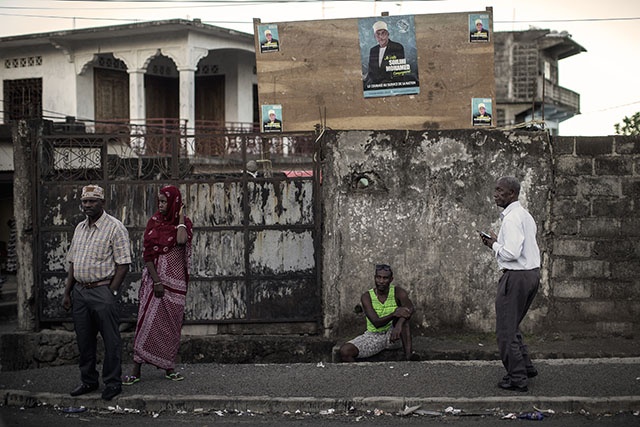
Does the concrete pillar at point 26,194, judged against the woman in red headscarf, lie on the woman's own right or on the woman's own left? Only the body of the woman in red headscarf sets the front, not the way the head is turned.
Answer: on the woman's own right

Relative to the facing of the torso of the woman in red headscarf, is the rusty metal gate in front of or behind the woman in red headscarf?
behind

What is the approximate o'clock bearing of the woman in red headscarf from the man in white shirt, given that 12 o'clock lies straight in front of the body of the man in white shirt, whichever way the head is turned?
The woman in red headscarf is roughly at 12 o'clock from the man in white shirt.

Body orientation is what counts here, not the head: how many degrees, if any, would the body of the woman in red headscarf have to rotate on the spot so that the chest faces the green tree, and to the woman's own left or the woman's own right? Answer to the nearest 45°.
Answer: approximately 180°

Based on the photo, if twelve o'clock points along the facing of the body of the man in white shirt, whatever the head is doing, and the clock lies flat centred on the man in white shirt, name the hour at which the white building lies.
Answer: The white building is roughly at 2 o'clock from the man in white shirt.

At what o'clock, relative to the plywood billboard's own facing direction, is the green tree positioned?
The green tree is roughly at 7 o'clock from the plywood billboard.

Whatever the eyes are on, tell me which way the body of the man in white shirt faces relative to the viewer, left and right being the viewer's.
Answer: facing to the left of the viewer

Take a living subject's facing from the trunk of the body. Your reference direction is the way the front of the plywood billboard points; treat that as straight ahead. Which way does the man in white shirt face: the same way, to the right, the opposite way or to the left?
to the right

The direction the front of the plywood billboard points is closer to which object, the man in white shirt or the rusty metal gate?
the man in white shirt

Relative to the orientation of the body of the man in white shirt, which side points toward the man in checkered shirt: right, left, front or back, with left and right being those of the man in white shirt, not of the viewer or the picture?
front

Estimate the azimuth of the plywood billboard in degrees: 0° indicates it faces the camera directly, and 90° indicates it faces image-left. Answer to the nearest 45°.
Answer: approximately 0°

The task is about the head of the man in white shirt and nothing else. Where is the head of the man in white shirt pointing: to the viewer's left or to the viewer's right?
to the viewer's left

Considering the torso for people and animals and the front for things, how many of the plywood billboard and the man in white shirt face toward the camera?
1

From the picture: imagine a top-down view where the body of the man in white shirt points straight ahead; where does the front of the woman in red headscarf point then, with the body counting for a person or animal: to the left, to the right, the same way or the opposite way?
to the left
